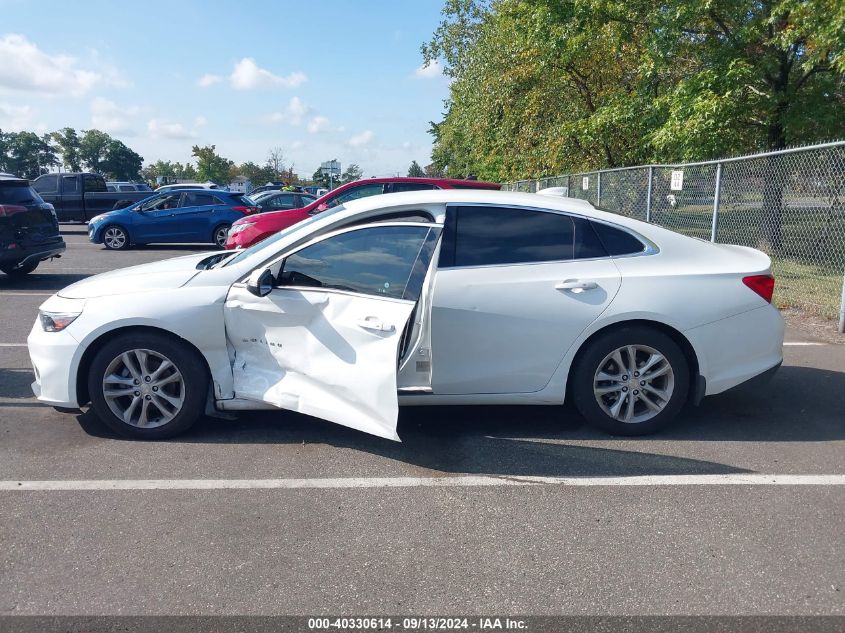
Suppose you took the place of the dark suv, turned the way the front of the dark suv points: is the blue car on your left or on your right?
on your right

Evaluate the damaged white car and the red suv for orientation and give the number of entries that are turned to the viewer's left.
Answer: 2

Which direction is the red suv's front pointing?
to the viewer's left

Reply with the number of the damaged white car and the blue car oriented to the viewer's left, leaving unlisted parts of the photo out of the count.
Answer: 2

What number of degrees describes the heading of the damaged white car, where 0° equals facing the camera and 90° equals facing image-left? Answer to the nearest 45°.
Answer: approximately 90°

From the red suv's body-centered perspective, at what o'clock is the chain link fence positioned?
The chain link fence is roughly at 7 o'clock from the red suv.

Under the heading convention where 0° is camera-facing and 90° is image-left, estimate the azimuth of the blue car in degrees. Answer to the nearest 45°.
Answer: approximately 90°

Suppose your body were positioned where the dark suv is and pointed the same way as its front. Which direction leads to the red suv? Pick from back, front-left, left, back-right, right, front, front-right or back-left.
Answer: back-right
